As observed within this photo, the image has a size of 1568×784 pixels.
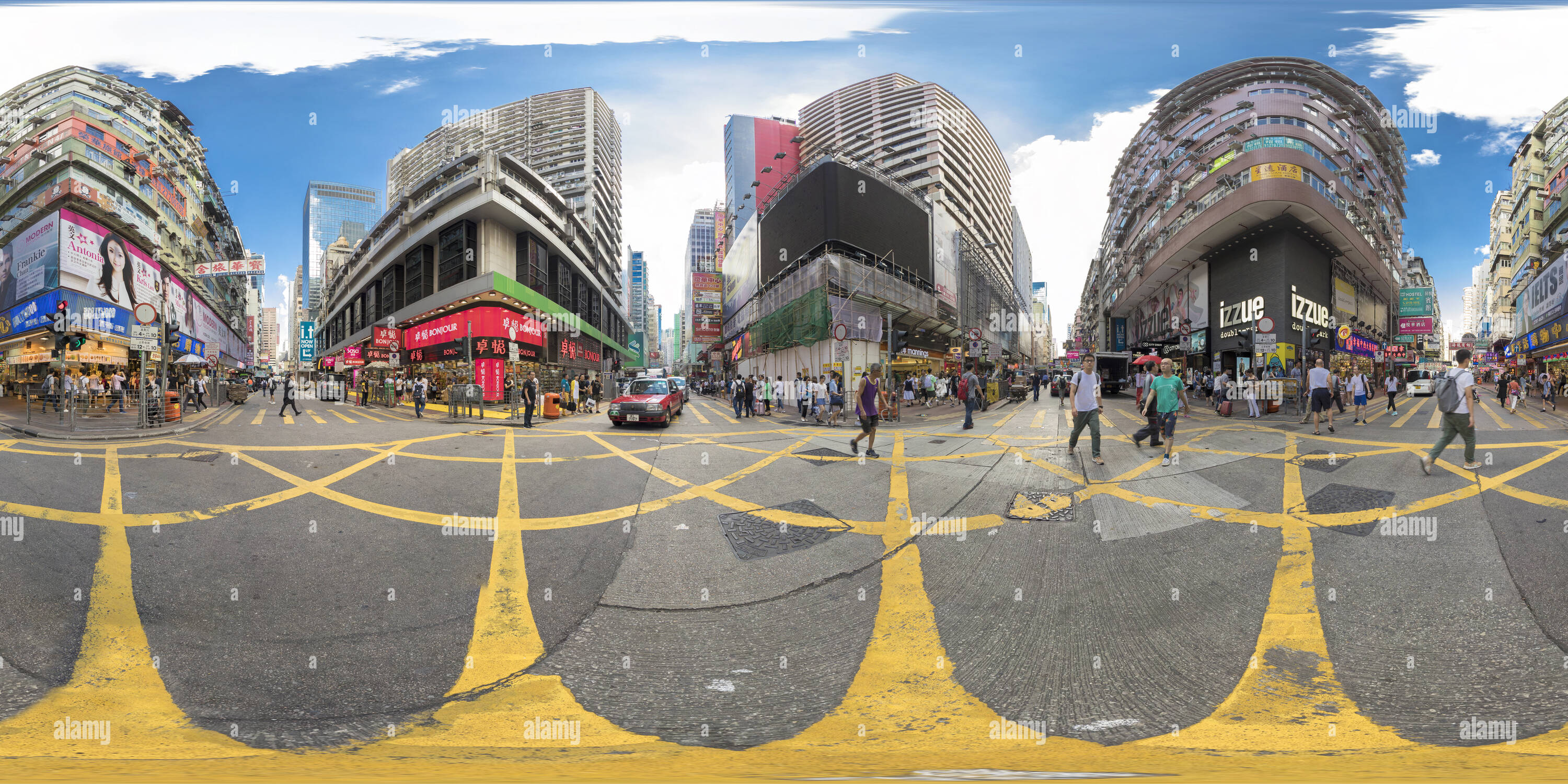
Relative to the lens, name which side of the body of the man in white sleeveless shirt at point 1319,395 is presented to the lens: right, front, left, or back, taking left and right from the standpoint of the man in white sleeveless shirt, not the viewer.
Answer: back

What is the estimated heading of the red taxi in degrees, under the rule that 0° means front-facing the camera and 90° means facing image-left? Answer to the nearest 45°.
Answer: approximately 45°

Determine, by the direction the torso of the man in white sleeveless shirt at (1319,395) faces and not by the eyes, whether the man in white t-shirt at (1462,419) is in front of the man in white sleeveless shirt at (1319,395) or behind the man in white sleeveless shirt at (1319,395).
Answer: behind

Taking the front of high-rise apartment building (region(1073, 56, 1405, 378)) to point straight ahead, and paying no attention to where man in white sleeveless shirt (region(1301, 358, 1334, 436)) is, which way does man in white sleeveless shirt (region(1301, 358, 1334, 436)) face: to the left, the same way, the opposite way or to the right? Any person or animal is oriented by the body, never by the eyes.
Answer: the opposite way

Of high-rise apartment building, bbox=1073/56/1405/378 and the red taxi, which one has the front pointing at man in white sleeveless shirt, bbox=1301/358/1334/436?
the high-rise apartment building

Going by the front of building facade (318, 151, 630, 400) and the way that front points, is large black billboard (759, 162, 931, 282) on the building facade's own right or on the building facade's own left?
on the building facade's own left

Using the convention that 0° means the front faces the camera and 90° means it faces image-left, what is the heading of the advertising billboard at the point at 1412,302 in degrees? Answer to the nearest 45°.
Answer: approximately 0°

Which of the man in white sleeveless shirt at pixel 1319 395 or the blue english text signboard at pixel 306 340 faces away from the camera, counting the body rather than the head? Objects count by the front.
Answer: the man in white sleeveless shirt
